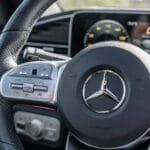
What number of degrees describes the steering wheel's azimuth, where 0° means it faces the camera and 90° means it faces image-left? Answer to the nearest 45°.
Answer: approximately 0°

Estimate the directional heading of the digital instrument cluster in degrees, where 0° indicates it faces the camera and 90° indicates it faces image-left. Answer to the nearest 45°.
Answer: approximately 0°

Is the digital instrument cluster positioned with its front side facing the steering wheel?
yes

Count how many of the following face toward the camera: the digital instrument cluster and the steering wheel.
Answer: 2

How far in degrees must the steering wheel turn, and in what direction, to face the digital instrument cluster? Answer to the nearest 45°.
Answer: approximately 180°
